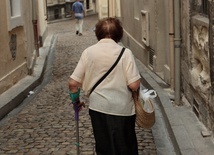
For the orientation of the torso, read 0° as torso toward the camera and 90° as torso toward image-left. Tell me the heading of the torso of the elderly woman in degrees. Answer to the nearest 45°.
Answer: approximately 180°

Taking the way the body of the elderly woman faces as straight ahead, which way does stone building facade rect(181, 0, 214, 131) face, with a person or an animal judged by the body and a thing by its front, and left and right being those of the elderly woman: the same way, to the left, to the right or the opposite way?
to the left

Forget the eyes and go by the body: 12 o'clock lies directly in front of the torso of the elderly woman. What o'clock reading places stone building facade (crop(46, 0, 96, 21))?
The stone building facade is roughly at 12 o'clock from the elderly woman.

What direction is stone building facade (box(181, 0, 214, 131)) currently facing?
to the viewer's left

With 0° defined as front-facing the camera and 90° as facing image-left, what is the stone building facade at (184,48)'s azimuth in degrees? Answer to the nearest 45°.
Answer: approximately 90°

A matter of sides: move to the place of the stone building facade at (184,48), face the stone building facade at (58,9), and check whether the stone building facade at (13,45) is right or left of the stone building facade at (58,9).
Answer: left

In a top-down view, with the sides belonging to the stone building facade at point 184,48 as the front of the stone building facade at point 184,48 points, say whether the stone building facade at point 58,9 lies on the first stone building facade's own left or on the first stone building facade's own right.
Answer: on the first stone building facade's own right

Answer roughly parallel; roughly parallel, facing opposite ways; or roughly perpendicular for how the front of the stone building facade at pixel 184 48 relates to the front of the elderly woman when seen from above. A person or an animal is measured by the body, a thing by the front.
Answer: roughly perpendicular

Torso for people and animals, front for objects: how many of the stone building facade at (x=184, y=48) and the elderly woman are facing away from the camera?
1

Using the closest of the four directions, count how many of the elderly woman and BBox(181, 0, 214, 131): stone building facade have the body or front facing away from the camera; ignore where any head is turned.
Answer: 1

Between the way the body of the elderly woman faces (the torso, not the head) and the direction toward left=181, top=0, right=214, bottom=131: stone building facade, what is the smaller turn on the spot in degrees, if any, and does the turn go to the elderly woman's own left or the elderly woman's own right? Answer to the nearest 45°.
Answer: approximately 45° to the elderly woman's own right
